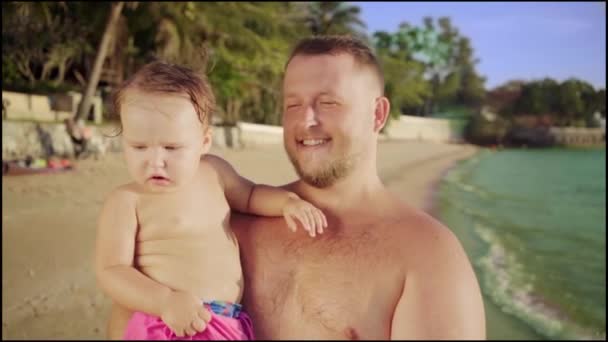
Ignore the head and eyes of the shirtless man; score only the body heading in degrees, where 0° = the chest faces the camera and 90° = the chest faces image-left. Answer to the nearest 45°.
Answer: approximately 45°

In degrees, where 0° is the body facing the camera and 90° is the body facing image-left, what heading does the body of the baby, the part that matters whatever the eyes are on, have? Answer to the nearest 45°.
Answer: approximately 0°

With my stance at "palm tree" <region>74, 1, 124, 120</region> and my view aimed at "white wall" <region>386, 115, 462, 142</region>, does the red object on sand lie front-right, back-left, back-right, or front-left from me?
back-right

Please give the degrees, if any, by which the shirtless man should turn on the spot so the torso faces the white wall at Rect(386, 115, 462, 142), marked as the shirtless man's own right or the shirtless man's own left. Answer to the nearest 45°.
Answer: approximately 135° to the shirtless man's own right

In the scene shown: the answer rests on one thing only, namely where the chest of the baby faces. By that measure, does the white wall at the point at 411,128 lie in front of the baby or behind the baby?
behind

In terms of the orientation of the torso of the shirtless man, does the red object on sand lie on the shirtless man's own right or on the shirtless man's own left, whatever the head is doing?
on the shirtless man's own right

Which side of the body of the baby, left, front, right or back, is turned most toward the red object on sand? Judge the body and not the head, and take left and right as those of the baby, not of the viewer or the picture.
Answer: back
